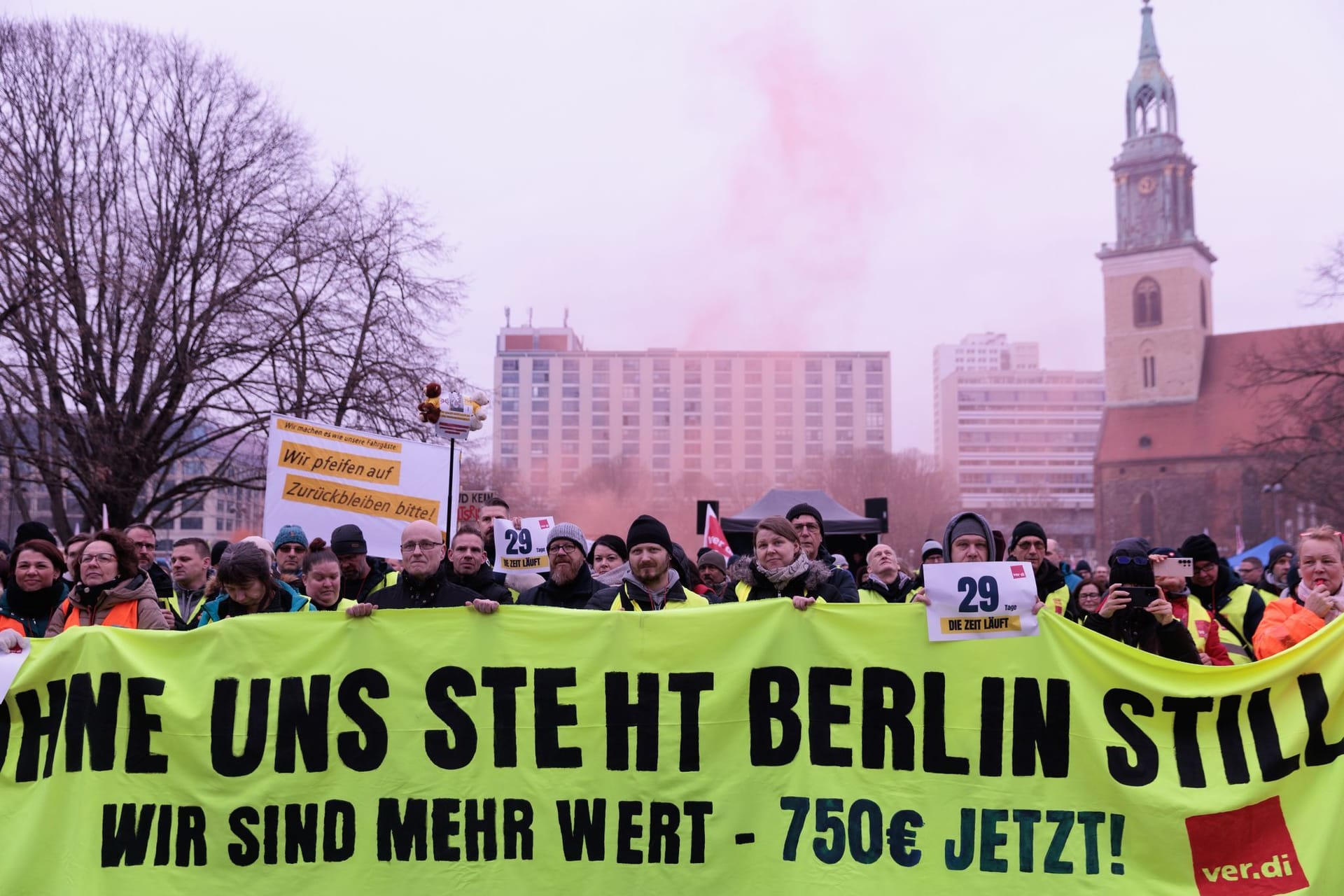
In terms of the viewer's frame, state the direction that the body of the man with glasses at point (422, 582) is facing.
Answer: toward the camera

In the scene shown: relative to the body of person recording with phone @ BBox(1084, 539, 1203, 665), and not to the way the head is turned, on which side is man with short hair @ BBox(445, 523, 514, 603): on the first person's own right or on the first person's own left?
on the first person's own right

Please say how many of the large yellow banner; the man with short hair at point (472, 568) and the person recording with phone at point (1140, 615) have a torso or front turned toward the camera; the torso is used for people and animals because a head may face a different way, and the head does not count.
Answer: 3

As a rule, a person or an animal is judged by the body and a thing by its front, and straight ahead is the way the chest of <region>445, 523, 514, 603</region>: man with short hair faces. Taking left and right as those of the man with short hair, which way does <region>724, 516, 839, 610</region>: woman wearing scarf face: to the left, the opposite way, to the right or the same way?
the same way

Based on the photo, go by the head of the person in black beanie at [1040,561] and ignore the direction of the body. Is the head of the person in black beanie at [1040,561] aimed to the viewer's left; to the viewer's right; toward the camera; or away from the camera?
toward the camera

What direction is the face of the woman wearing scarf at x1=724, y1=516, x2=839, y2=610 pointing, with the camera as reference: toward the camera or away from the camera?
toward the camera

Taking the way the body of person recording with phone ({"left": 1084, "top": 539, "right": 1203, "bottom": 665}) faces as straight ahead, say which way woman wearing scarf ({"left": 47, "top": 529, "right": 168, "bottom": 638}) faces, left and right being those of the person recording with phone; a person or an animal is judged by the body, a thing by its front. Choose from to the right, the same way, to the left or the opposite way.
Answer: the same way

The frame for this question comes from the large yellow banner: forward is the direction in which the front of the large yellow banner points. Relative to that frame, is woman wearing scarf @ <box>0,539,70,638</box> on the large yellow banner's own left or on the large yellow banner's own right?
on the large yellow banner's own right

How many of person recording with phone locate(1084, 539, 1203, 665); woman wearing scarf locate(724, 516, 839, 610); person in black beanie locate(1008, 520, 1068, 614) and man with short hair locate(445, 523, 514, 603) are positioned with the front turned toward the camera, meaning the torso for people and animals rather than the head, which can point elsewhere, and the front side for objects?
4

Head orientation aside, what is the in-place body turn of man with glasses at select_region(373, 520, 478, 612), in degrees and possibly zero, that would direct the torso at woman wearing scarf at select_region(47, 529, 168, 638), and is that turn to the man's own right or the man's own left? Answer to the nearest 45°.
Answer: approximately 90° to the man's own right

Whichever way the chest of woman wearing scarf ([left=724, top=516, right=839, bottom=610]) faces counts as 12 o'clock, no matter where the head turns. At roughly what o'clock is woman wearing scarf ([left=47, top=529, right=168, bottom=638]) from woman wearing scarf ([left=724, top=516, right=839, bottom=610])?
woman wearing scarf ([left=47, top=529, right=168, bottom=638]) is roughly at 3 o'clock from woman wearing scarf ([left=724, top=516, right=839, bottom=610]).

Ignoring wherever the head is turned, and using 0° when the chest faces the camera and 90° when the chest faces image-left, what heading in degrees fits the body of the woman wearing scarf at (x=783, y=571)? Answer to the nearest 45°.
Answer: approximately 0°

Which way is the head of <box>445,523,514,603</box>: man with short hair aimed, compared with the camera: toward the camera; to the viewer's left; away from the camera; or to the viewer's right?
toward the camera

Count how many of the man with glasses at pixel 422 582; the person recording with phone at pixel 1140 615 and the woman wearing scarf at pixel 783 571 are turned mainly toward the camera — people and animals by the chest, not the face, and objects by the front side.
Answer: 3

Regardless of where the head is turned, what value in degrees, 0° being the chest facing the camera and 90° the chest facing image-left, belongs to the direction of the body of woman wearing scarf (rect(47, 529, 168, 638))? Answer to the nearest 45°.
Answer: approximately 45°

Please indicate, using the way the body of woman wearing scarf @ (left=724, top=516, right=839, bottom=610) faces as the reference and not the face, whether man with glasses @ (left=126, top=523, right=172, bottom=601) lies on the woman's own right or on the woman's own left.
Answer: on the woman's own right
